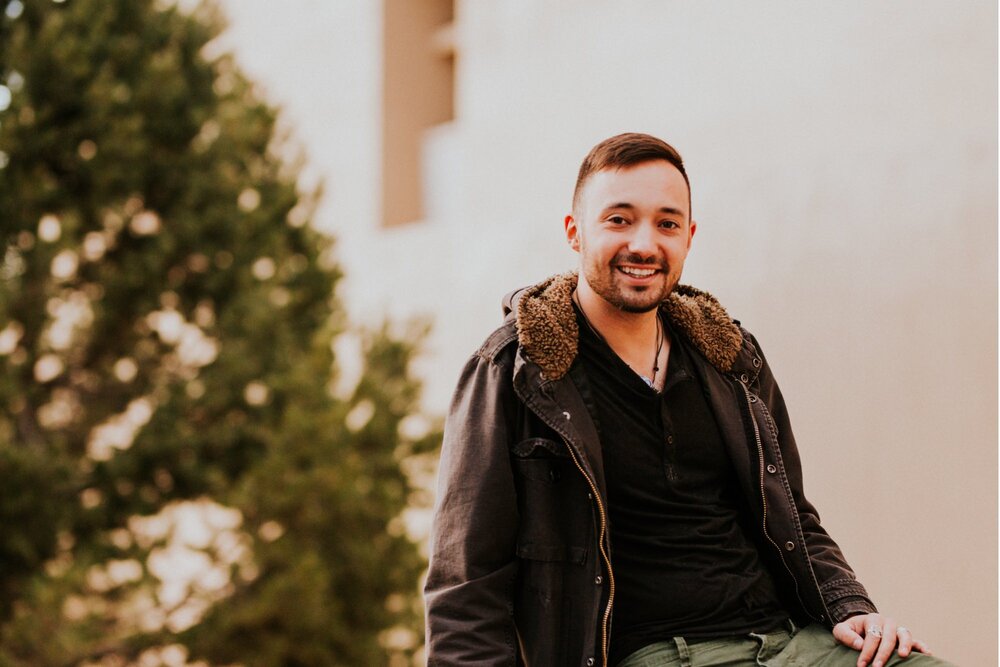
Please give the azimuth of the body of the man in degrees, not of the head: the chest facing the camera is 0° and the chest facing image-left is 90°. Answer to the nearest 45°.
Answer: approximately 315°
